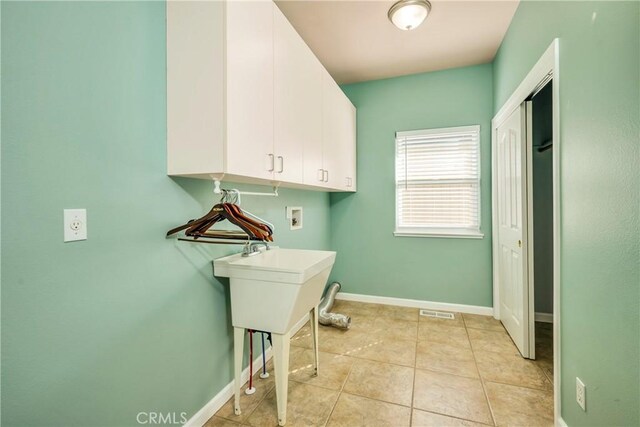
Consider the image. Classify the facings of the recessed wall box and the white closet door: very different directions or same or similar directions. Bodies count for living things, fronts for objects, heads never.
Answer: very different directions

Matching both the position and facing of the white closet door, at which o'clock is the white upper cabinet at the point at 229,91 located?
The white upper cabinet is roughly at 10 o'clock from the white closet door.

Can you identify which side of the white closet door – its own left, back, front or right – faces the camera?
left

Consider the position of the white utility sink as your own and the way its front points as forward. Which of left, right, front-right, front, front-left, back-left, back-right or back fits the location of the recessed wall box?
back-left

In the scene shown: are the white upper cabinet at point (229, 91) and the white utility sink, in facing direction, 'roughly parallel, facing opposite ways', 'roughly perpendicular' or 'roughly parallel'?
roughly parallel

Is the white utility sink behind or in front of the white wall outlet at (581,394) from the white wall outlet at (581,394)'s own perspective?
in front

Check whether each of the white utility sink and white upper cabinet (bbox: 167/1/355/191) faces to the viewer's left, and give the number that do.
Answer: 0

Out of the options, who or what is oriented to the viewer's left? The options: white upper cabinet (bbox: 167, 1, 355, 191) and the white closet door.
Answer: the white closet door

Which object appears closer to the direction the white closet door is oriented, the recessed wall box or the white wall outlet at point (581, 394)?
the recessed wall box

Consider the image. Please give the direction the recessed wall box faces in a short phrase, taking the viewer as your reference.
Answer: facing the viewer and to the right of the viewer

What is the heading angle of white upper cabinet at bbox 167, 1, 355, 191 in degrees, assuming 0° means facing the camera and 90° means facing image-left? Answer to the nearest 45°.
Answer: approximately 315°

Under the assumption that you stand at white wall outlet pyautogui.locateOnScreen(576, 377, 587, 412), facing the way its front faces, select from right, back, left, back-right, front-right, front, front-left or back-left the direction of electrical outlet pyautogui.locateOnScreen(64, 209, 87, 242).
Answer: front
